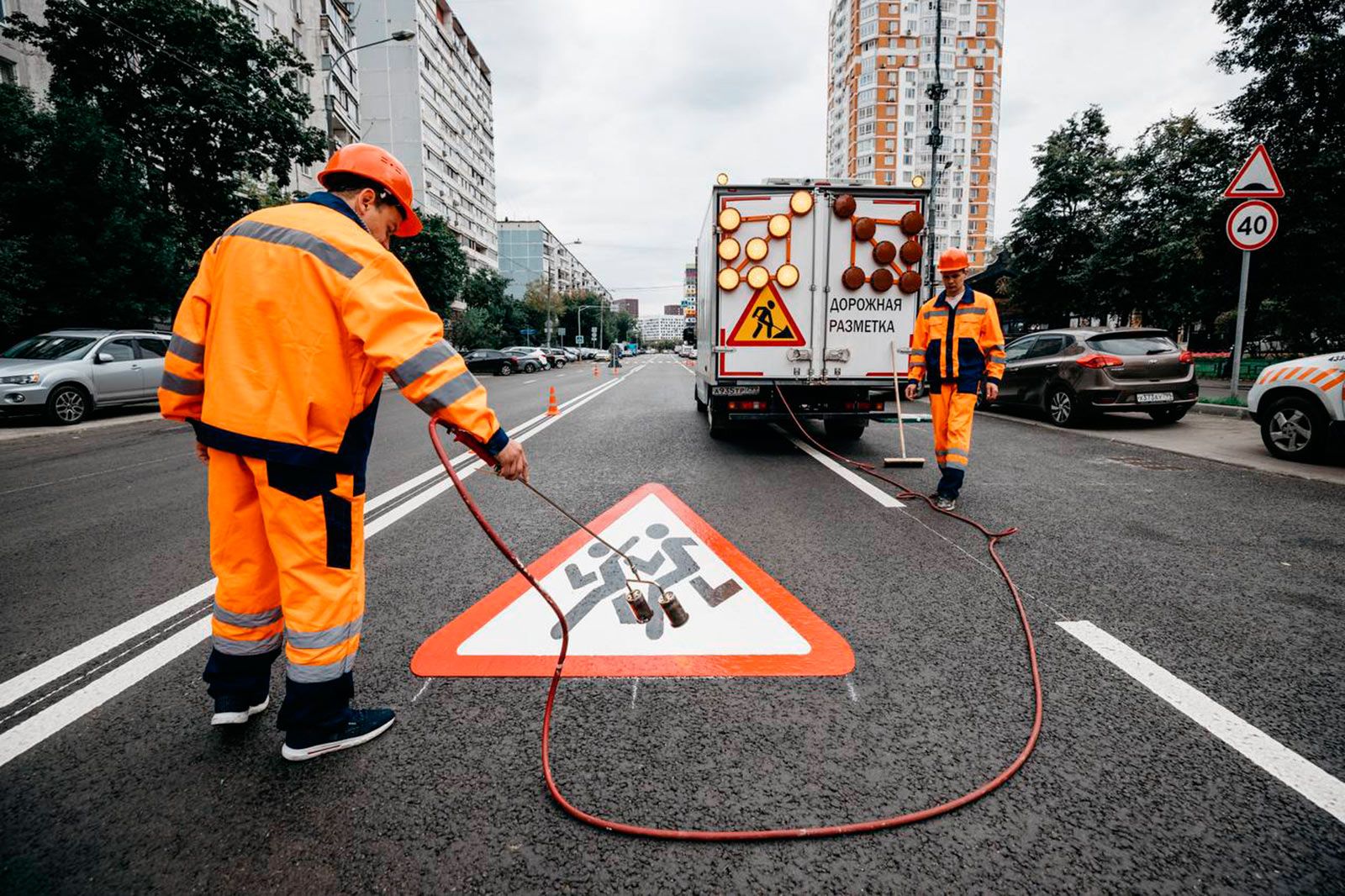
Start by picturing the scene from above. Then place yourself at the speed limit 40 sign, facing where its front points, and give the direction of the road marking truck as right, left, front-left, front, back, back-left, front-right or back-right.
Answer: front-right

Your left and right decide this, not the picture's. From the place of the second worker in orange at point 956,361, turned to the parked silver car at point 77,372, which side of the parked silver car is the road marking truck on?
right

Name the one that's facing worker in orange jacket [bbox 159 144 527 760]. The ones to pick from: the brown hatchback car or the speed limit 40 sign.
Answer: the speed limit 40 sign

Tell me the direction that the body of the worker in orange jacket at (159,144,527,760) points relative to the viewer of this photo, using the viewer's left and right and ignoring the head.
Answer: facing away from the viewer and to the right of the viewer

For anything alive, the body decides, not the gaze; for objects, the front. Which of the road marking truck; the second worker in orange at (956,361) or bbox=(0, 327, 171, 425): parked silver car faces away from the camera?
the road marking truck

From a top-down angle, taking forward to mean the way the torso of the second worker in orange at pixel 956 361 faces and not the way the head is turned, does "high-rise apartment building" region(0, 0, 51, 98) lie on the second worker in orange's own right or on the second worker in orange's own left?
on the second worker in orange's own right

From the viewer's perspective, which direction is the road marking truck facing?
away from the camera

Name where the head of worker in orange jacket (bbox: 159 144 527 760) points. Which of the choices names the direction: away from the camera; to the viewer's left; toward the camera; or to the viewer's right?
to the viewer's right

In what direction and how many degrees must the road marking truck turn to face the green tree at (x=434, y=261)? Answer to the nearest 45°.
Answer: approximately 45° to its left
